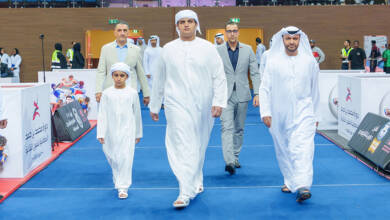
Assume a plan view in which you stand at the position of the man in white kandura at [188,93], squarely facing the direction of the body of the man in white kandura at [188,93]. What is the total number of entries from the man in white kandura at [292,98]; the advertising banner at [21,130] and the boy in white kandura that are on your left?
1

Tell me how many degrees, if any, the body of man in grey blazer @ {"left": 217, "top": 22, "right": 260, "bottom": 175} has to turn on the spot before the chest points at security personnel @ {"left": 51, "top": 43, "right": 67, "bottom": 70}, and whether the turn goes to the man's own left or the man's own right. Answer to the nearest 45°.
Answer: approximately 135° to the man's own right

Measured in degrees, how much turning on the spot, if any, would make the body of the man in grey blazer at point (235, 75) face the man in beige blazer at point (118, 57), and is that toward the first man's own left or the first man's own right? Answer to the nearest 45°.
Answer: approximately 90° to the first man's own right

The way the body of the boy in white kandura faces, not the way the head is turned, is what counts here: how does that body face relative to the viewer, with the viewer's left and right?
facing the viewer

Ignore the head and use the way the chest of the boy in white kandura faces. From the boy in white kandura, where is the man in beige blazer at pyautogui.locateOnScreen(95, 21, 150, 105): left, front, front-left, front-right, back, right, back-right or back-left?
back

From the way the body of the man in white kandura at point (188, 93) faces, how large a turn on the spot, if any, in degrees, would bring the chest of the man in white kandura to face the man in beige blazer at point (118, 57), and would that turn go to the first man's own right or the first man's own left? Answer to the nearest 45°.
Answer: approximately 135° to the first man's own right
